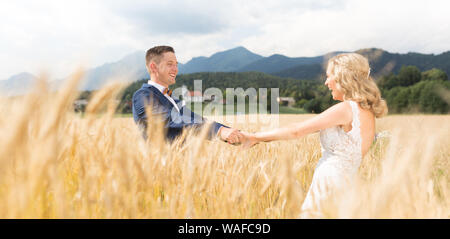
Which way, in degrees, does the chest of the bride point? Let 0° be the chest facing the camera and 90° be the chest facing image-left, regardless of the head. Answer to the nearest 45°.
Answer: approximately 90°

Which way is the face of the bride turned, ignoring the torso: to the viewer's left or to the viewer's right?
to the viewer's left

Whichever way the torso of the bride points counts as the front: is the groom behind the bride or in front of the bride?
in front

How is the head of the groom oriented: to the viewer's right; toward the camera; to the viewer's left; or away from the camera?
to the viewer's right
